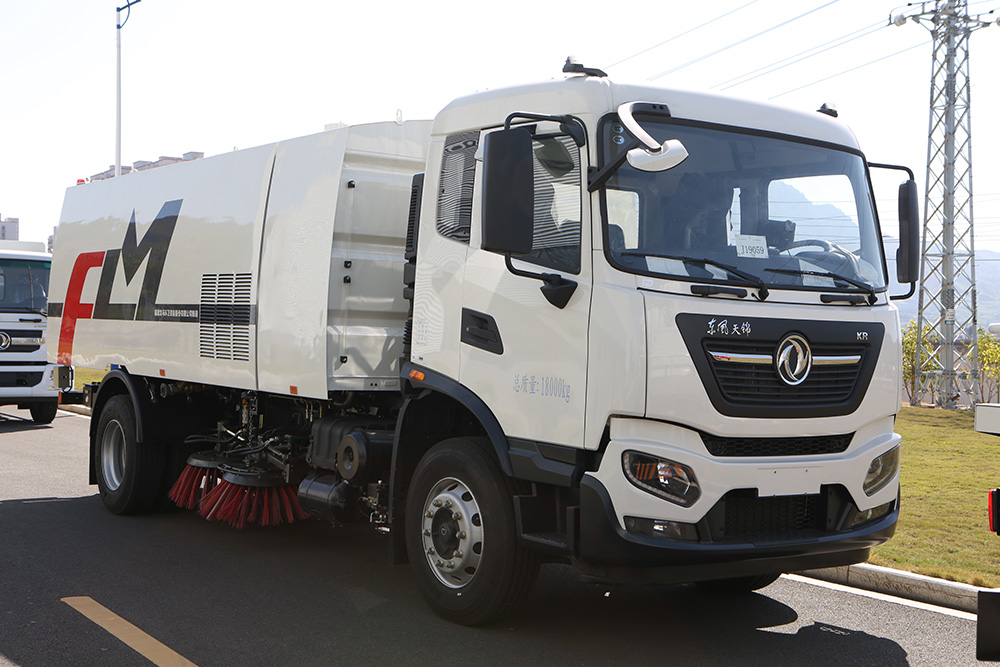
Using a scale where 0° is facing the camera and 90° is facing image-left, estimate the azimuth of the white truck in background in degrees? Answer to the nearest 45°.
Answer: approximately 0°

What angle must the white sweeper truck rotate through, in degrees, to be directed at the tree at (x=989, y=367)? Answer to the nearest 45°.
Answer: approximately 90° to its left

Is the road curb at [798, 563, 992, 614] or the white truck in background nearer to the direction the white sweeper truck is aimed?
the road curb

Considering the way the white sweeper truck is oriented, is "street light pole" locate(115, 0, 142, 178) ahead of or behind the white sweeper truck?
behind

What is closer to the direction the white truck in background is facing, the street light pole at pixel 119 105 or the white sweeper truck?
the white sweeper truck

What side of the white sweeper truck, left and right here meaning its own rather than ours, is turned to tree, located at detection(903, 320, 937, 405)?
left

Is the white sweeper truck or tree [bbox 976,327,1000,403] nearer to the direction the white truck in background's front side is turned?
the white sweeper truck
